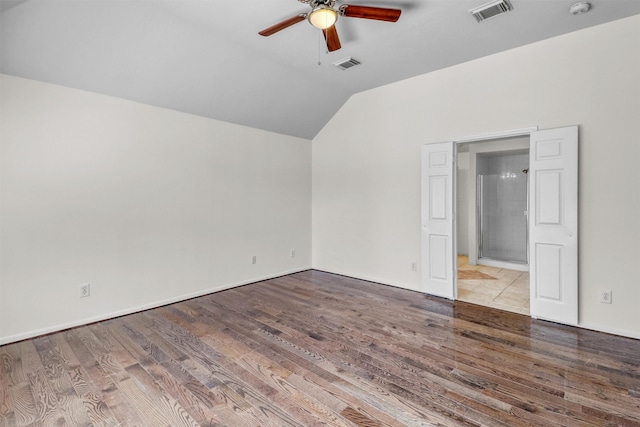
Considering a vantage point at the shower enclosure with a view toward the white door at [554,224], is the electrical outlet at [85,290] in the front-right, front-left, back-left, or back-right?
front-right

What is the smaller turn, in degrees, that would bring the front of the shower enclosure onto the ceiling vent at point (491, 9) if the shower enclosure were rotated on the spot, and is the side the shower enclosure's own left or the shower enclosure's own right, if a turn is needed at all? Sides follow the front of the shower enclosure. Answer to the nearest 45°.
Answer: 0° — it already faces it

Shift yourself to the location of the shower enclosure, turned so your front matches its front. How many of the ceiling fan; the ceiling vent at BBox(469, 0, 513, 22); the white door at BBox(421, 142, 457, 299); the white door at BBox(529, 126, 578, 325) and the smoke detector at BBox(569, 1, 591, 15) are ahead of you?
5

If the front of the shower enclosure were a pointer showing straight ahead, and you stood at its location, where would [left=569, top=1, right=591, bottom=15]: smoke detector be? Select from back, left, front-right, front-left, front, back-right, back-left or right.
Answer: front

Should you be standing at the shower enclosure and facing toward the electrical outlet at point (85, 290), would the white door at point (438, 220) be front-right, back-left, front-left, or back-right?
front-left

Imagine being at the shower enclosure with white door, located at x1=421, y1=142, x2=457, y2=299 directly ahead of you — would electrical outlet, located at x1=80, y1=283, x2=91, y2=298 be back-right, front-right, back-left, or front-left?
front-right

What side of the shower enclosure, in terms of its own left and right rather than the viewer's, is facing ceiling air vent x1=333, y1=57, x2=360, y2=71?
front

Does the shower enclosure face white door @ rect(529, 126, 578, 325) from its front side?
yes

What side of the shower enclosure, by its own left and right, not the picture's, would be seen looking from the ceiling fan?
front

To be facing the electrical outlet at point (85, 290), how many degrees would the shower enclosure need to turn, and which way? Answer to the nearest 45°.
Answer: approximately 45° to its right

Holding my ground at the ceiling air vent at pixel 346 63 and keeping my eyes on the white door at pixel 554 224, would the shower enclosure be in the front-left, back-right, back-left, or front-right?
front-left

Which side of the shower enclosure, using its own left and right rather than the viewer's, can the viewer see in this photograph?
front
